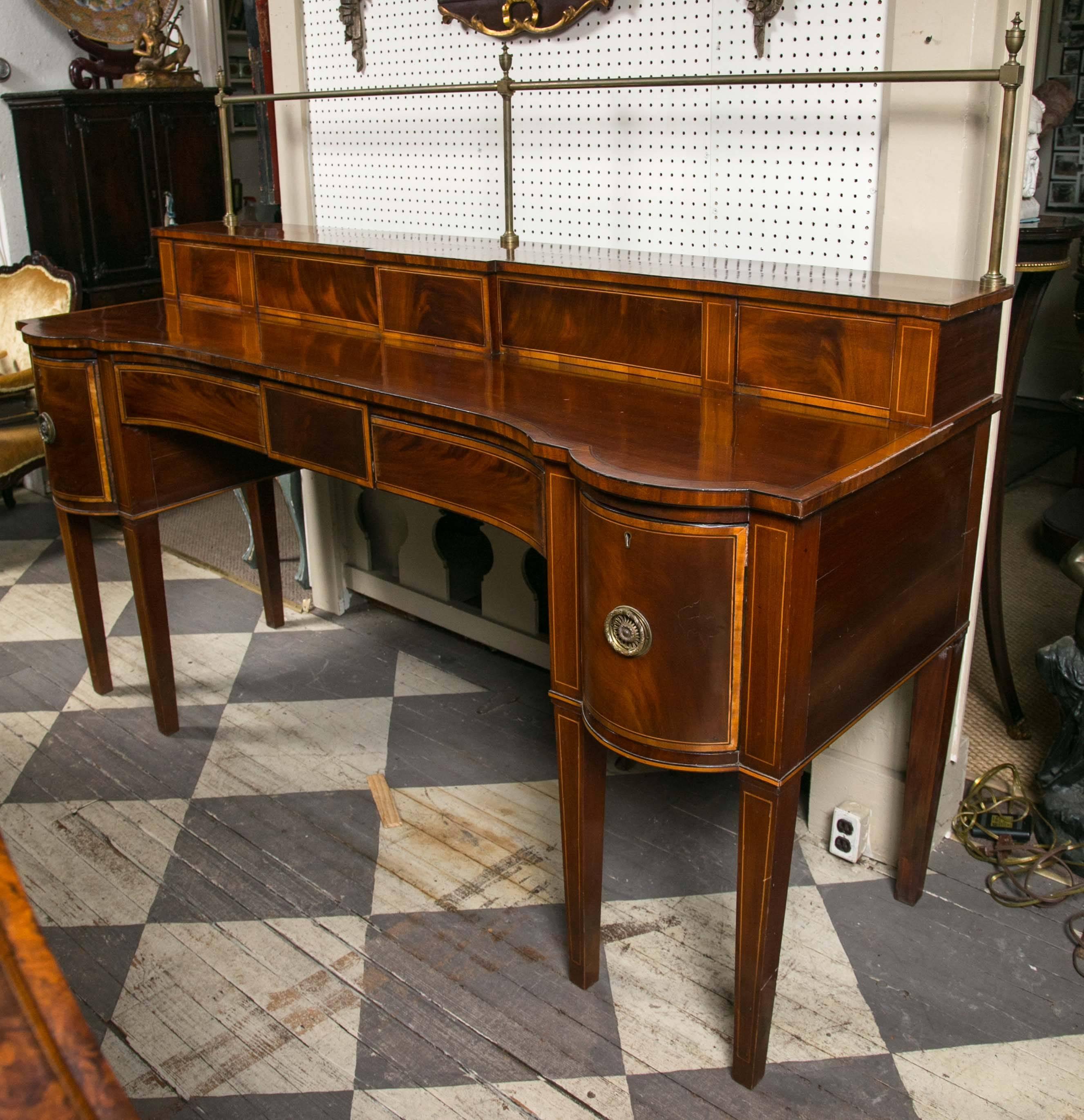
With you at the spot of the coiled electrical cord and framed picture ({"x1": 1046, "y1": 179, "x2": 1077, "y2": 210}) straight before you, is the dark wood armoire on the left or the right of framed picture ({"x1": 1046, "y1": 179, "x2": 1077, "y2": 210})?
left

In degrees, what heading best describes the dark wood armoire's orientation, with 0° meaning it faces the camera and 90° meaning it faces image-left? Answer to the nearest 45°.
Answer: approximately 315°

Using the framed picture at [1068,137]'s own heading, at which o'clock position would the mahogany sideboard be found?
The mahogany sideboard is roughly at 12 o'clock from the framed picture.

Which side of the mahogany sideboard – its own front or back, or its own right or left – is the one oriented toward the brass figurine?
right

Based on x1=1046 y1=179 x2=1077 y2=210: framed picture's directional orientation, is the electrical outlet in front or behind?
in front

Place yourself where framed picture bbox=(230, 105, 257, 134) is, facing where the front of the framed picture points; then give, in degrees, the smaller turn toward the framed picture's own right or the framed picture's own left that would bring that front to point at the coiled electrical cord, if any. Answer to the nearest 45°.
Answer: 0° — it already faces it

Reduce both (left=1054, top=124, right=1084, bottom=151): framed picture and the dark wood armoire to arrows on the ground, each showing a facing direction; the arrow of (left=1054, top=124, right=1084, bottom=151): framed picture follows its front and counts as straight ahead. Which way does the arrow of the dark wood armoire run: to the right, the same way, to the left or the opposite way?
to the left

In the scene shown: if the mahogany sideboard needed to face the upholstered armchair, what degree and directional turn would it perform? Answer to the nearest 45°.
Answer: approximately 90° to its right
